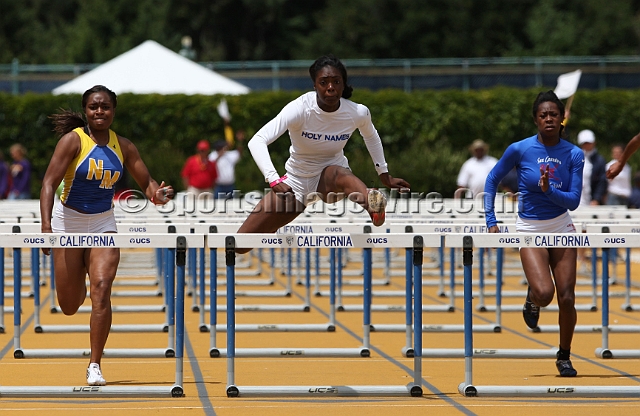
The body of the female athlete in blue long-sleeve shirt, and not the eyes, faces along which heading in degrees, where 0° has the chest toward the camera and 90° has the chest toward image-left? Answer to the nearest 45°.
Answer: approximately 0°

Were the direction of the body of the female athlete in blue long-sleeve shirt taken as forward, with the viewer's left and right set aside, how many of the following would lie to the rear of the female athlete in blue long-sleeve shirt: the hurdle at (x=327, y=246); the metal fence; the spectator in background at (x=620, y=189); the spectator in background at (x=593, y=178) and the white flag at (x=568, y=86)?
4

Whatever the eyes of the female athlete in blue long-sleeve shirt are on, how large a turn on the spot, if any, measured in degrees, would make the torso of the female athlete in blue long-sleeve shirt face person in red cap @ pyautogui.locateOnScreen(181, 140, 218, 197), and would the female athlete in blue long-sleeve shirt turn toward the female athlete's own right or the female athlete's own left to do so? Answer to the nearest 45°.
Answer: approximately 135° to the female athlete's own right

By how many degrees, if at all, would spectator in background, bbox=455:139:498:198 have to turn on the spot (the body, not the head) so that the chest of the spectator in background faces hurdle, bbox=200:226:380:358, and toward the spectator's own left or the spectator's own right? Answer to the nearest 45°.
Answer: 0° — they already face it

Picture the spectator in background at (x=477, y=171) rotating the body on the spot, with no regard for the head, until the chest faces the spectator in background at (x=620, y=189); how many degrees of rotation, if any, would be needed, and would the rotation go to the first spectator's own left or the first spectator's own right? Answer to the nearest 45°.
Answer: approximately 90° to the first spectator's own left

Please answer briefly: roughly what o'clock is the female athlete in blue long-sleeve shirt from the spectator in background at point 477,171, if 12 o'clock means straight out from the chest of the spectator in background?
The female athlete in blue long-sleeve shirt is roughly at 12 o'clock from the spectator in background.

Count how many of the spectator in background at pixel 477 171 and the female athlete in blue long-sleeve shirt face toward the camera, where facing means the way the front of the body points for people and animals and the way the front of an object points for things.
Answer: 2

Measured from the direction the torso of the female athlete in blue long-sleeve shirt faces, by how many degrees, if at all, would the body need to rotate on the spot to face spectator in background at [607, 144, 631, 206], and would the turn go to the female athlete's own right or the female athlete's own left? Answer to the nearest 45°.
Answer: approximately 180°

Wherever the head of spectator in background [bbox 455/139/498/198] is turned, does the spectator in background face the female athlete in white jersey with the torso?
yes
